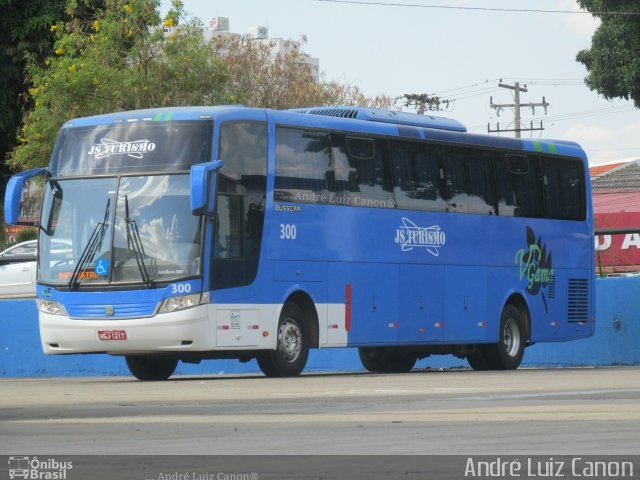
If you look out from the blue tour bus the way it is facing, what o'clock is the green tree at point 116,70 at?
The green tree is roughly at 4 o'clock from the blue tour bus.

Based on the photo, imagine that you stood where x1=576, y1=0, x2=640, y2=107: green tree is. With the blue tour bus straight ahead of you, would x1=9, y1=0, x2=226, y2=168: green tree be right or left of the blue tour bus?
right

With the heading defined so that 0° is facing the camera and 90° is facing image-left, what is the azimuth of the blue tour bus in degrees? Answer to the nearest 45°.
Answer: approximately 45°

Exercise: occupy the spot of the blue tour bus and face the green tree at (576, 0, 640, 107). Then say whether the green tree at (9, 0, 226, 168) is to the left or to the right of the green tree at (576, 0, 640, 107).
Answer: left

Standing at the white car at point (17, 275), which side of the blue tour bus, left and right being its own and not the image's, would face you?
right

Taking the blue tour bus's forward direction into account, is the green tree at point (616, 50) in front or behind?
behind
